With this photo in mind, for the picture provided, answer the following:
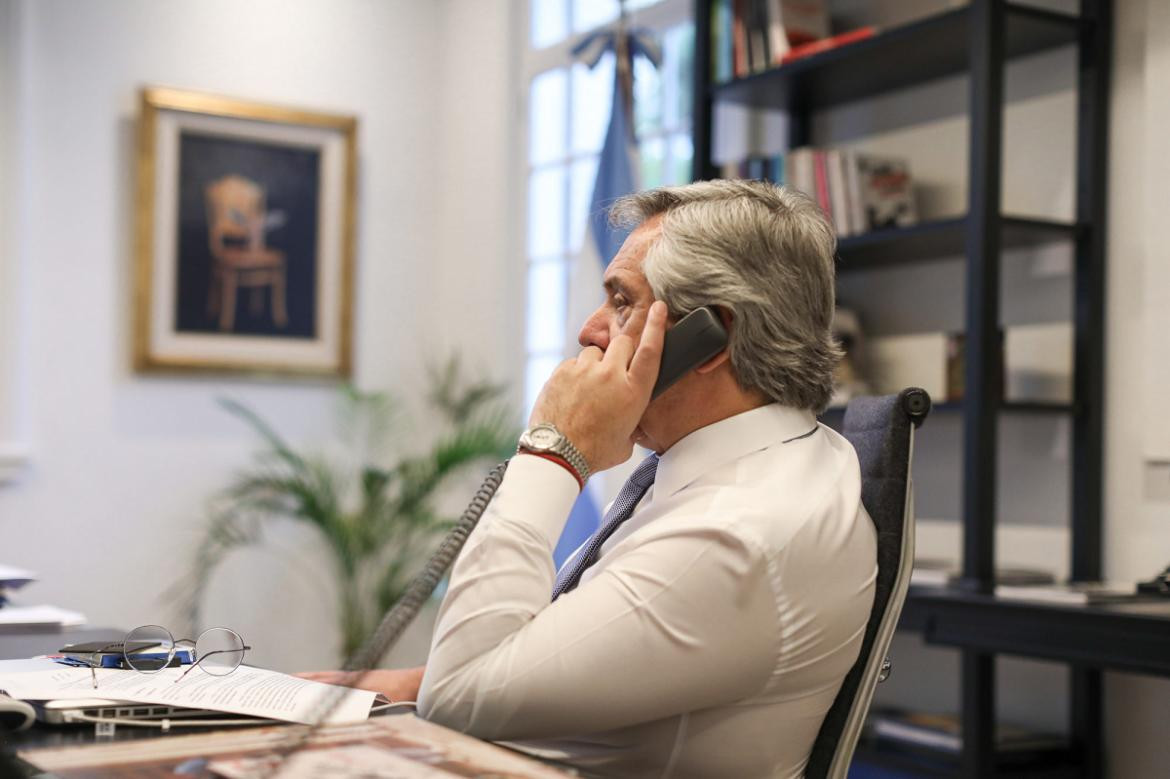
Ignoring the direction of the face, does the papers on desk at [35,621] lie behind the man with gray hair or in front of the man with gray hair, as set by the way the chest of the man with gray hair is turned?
in front

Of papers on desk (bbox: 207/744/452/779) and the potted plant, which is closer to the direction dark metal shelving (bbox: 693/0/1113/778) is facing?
the papers on desk

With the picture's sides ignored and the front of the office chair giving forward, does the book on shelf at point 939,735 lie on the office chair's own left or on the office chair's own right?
on the office chair's own right

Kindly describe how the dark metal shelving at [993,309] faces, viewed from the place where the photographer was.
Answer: facing the viewer and to the left of the viewer

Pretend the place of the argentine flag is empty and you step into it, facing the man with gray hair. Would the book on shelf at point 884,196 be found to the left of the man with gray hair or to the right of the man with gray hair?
left

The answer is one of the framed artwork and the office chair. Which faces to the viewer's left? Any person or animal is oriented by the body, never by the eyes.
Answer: the office chair

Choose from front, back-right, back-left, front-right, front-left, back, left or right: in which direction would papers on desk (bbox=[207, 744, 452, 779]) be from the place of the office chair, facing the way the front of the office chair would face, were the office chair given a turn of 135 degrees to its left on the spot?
right

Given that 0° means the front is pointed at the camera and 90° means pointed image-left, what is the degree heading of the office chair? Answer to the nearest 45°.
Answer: approximately 90°

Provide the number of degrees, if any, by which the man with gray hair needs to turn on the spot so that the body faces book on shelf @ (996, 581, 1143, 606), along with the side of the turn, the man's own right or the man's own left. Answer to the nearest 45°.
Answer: approximately 135° to the man's own right

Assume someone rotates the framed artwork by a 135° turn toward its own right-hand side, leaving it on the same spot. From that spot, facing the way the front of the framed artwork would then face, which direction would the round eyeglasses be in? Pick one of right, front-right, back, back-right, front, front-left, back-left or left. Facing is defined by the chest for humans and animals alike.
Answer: left

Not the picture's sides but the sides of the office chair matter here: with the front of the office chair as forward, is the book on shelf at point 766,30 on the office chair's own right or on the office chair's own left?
on the office chair's own right

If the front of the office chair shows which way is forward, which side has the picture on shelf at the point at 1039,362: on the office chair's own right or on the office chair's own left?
on the office chair's own right

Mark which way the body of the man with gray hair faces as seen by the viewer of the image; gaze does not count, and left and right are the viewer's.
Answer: facing to the left of the viewer

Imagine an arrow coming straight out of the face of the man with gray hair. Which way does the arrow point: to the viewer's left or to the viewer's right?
to the viewer's left
